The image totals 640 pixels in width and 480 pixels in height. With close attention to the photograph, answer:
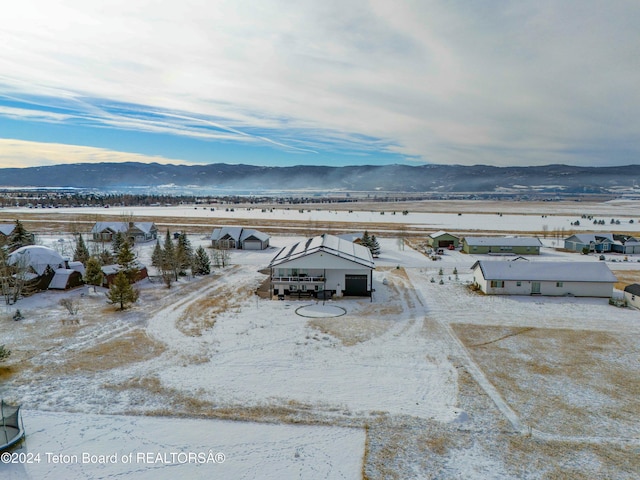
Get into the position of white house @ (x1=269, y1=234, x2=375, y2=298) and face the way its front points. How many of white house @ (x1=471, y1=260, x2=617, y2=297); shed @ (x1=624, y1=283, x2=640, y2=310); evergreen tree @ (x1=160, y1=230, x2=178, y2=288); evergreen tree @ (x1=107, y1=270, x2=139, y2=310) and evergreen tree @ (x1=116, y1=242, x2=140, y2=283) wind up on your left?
2

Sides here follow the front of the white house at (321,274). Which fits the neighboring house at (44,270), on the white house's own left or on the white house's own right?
on the white house's own right

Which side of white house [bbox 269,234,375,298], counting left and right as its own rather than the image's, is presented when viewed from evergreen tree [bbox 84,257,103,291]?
right

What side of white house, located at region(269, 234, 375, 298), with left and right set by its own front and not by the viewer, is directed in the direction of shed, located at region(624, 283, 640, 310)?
left

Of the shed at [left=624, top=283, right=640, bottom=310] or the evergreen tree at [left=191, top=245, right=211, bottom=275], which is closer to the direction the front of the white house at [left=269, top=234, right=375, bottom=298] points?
the shed

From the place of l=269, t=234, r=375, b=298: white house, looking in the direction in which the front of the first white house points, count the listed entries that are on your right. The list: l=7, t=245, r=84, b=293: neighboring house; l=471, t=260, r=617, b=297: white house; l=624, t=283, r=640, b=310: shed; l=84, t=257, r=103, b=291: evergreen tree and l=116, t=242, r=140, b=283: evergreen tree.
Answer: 3

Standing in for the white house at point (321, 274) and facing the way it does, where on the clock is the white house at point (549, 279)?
The white house at point (549, 279) is roughly at 9 o'clock from the white house at point (321, 274).

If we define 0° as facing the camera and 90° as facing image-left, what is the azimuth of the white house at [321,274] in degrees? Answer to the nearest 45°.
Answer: approximately 0°

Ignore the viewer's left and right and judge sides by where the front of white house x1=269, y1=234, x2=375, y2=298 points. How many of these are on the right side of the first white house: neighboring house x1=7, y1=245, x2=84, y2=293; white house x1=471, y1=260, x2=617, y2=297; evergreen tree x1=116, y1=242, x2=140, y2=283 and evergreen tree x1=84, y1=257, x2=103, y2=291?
3

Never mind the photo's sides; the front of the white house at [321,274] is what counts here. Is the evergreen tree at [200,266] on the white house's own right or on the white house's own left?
on the white house's own right

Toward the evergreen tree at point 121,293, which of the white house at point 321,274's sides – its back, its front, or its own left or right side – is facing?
right

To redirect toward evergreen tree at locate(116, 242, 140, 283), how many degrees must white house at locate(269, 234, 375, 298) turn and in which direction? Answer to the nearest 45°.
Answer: approximately 90° to its right

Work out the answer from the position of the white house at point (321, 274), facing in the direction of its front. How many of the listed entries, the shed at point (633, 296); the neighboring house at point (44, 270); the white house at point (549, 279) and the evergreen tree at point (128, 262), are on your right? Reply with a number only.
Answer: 2
